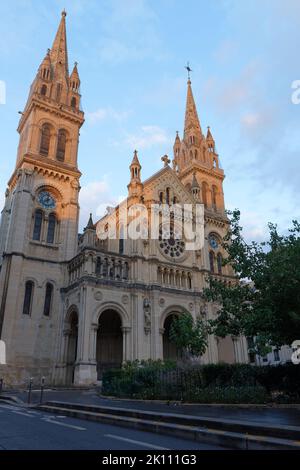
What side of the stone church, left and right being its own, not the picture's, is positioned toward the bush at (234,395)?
front

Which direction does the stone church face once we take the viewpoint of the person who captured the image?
facing the viewer and to the right of the viewer

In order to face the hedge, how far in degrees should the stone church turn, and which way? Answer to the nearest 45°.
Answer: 0° — it already faces it

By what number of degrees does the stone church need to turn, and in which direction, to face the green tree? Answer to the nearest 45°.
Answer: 0° — it already faces it
